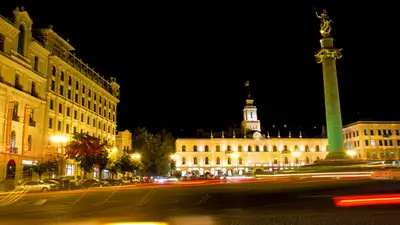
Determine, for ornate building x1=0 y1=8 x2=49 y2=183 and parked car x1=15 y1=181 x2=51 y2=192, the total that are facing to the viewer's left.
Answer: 1

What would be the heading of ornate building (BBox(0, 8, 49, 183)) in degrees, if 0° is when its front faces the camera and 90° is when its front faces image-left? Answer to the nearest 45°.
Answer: approximately 315°

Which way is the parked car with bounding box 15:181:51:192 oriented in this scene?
to the viewer's left

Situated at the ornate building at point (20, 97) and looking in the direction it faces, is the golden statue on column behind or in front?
in front

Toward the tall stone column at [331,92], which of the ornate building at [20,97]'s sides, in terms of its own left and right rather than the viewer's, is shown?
front

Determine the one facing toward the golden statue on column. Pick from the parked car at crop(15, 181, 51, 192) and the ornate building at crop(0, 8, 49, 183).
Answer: the ornate building

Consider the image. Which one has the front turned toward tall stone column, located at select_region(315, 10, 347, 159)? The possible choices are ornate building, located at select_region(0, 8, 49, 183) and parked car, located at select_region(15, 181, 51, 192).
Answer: the ornate building

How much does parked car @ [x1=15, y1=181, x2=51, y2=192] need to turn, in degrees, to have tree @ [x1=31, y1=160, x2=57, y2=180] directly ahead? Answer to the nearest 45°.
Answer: approximately 90° to its right

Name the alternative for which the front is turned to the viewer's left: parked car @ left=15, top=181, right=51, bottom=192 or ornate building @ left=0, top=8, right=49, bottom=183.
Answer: the parked car
